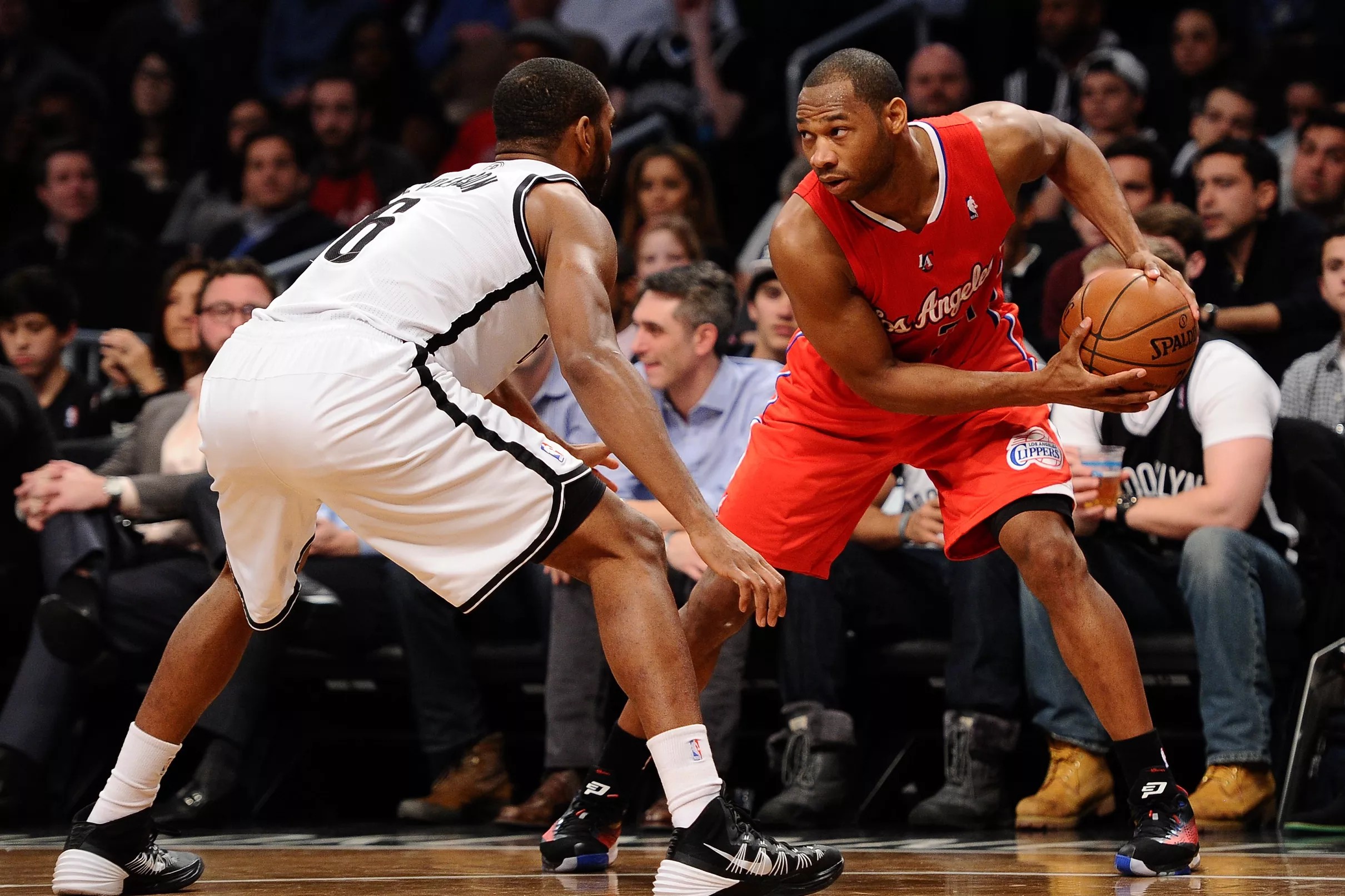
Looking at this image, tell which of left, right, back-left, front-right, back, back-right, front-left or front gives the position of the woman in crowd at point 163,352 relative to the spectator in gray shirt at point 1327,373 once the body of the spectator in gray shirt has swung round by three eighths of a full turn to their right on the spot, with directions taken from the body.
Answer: front-left

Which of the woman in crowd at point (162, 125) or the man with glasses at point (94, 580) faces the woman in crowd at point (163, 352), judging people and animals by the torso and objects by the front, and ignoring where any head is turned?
the woman in crowd at point (162, 125)

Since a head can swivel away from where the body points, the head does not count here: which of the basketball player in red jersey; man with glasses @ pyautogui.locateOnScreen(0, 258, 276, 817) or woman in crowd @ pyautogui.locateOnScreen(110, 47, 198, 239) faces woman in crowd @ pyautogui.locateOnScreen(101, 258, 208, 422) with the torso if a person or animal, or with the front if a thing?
woman in crowd @ pyautogui.locateOnScreen(110, 47, 198, 239)

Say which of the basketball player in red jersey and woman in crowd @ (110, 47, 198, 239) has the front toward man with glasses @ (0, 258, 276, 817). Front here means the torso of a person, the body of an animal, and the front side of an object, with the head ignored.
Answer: the woman in crowd

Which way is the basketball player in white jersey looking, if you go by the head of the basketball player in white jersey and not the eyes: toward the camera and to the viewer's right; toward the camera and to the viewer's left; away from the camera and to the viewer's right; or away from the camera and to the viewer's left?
away from the camera and to the viewer's right

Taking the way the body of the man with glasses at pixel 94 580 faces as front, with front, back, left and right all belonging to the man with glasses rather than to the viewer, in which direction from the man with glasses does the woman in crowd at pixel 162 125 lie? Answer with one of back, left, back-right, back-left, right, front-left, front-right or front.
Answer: back-right

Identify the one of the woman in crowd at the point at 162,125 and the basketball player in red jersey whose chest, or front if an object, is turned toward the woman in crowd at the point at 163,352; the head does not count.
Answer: the woman in crowd at the point at 162,125
